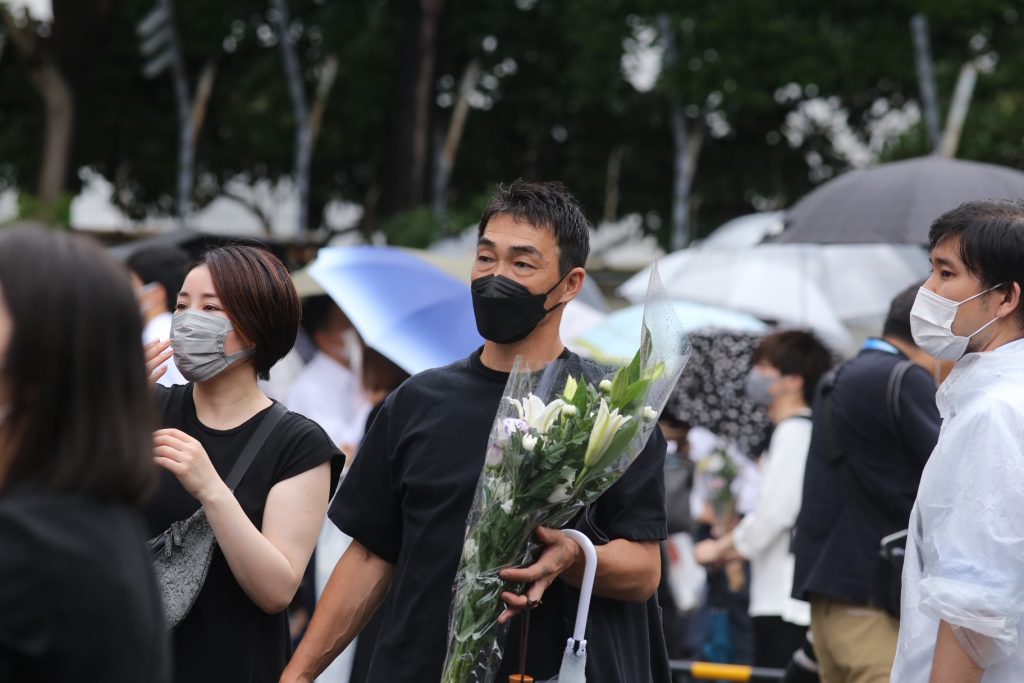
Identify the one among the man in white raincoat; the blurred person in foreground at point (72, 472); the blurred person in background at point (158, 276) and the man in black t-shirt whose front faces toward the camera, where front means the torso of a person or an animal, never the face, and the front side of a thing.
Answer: the man in black t-shirt

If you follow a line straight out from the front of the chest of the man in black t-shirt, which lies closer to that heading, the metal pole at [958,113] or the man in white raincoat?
the man in white raincoat

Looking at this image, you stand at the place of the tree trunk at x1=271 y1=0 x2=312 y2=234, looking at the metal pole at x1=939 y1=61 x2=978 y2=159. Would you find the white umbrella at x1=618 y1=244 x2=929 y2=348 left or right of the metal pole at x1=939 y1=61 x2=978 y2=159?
right

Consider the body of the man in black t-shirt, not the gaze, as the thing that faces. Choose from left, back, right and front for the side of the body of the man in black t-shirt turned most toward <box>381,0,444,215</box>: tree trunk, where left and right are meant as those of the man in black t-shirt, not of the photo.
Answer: back

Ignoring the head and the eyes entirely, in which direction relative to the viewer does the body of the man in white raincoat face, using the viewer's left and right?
facing to the left of the viewer

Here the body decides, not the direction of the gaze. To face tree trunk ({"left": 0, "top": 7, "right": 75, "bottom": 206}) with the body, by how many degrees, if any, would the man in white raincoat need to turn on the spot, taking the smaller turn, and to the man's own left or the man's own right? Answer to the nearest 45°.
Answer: approximately 45° to the man's own right
